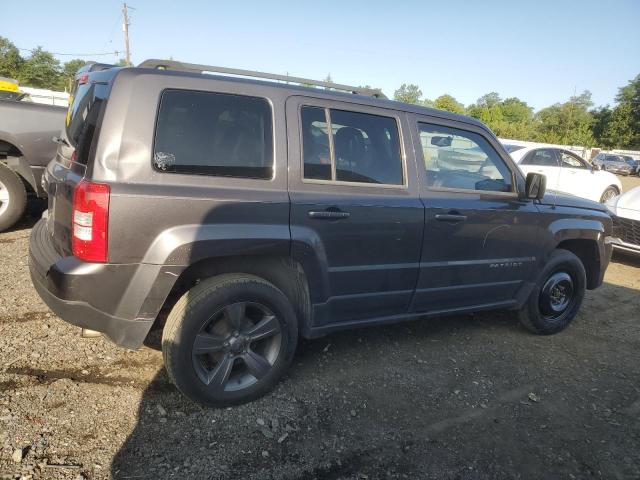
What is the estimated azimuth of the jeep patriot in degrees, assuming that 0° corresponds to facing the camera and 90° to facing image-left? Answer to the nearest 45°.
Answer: approximately 225°

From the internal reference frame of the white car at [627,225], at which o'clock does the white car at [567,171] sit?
the white car at [567,171] is roughly at 4 o'clock from the white car at [627,225].

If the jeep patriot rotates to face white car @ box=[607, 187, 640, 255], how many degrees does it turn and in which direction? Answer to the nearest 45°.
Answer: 0° — it already faces it

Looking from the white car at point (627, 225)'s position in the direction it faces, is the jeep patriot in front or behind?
in front

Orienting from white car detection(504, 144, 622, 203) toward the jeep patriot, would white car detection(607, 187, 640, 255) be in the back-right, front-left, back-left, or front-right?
front-left

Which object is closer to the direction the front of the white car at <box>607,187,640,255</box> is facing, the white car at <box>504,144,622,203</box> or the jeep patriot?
the jeep patriot
